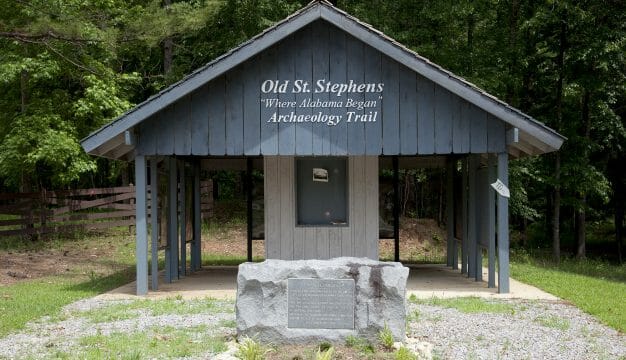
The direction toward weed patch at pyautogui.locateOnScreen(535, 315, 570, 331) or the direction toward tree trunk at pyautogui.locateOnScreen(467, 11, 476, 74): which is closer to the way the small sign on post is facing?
the weed patch

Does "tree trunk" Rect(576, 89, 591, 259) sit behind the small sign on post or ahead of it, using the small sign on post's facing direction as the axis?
behind

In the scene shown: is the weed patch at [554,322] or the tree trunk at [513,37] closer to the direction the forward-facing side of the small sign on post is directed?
the weed patch

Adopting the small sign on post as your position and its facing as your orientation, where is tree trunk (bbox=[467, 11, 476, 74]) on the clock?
The tree trunk is roughly at 6 o'clock from the small sign on post.

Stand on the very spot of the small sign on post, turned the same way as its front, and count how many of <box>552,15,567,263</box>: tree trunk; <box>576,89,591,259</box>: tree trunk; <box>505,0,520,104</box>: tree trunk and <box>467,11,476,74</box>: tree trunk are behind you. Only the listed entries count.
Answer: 4

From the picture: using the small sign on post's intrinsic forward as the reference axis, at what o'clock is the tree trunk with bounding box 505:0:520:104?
The tree trunk is roughly at 6 o'clock from the small sign on post.

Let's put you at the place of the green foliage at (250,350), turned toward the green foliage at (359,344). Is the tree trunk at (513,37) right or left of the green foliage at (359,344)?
left

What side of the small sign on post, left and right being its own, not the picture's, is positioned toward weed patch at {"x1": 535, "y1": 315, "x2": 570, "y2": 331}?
front

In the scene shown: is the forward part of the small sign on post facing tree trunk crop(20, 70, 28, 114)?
no

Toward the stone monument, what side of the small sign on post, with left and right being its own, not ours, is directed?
front

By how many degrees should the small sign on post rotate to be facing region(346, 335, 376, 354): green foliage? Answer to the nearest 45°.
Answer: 0° — it already faces it

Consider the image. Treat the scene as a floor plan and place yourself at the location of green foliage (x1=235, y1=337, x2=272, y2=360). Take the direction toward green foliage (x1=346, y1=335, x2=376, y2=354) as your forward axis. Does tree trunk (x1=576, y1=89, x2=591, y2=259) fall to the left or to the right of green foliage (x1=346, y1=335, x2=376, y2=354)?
left

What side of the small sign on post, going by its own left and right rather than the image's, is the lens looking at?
front

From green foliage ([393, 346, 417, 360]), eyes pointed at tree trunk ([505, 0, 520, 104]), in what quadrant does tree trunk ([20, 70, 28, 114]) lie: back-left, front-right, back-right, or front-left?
front-left
